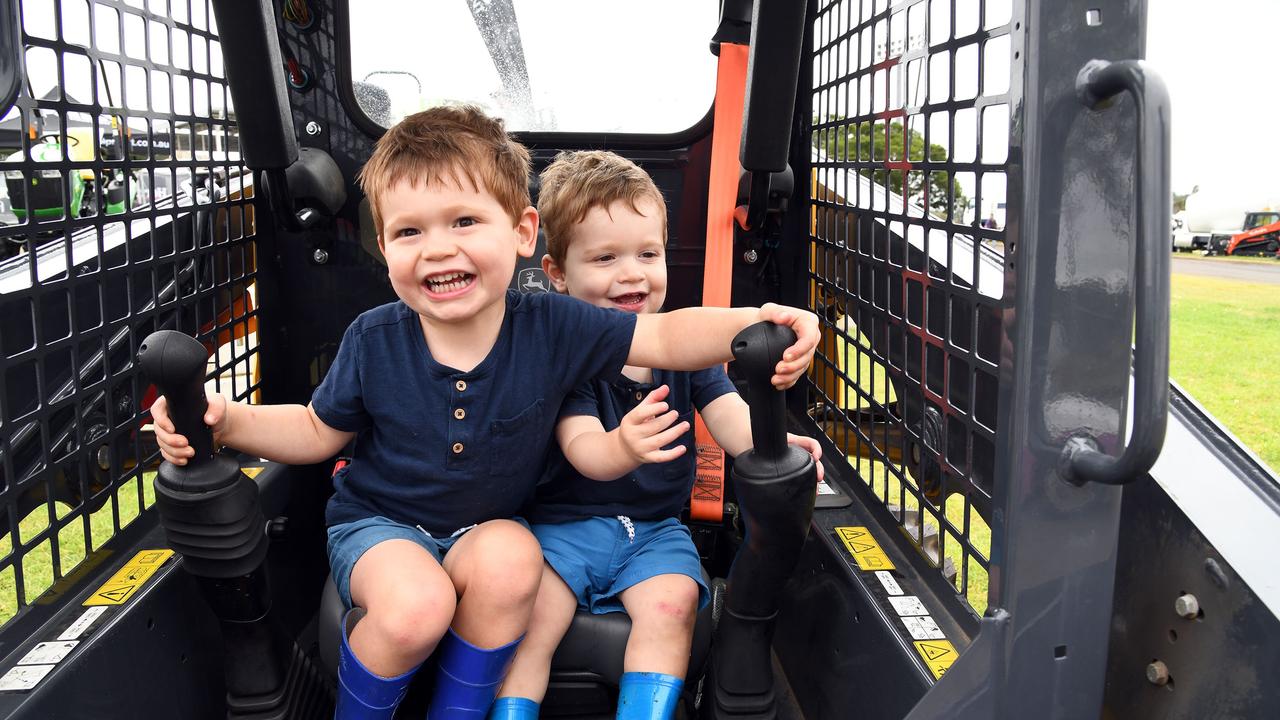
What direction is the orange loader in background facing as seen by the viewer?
to the viewer's left

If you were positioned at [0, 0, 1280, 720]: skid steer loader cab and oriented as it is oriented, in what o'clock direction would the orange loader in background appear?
The orange loader in background is roughly at 7 o'clock from the skid steer loader cab.

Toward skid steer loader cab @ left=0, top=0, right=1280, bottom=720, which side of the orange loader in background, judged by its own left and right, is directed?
left

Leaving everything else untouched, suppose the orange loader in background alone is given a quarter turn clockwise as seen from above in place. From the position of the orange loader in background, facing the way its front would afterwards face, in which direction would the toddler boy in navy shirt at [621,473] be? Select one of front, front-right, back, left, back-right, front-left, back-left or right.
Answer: back

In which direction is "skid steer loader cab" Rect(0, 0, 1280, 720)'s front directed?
toward the camera

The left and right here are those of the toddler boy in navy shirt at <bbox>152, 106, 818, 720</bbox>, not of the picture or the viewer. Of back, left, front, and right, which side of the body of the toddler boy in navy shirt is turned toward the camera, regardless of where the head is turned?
front

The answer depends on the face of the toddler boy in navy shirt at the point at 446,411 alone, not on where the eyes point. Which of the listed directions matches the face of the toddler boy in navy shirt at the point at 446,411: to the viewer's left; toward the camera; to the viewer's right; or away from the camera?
toward the camera

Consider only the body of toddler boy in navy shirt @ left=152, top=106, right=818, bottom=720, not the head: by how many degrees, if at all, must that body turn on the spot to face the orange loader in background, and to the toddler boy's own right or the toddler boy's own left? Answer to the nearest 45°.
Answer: approximately 135° to the toddler boy's own left

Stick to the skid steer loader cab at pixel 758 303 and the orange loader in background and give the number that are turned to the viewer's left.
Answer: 1

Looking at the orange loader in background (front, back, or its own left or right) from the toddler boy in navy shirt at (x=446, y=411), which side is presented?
left
